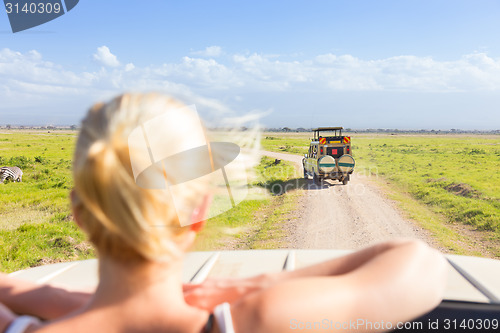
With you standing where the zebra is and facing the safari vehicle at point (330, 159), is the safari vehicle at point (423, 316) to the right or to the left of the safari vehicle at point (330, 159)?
right

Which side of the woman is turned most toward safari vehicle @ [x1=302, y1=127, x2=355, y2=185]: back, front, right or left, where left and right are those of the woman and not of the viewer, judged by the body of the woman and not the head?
front

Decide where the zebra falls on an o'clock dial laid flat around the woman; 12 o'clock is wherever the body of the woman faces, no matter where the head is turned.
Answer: The zebra is roughly at 11 o'clock from the woman.

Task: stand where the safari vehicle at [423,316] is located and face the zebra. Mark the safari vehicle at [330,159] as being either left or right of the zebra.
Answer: right

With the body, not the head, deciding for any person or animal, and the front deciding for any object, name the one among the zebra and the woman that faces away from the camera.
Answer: the woman

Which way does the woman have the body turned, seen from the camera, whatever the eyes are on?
away from the camera

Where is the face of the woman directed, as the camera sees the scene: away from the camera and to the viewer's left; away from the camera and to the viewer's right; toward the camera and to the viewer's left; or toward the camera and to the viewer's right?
away from the camera and to the viewer's right
